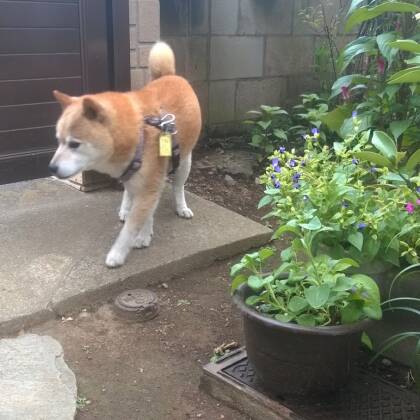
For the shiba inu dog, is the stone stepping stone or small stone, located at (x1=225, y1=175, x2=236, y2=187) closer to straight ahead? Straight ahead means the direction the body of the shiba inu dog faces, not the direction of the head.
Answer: the stone stepping stone

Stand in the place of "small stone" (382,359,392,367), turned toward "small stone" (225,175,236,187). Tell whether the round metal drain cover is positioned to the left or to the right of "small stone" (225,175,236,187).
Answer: left

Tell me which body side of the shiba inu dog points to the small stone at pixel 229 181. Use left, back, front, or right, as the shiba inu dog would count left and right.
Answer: back

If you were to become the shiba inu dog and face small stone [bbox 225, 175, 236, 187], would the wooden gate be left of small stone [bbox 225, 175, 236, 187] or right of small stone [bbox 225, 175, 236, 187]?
left

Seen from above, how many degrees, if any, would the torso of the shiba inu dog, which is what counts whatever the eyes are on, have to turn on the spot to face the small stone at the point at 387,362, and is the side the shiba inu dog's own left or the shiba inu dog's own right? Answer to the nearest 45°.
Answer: approximately 90° to the shiba inu dog's own left

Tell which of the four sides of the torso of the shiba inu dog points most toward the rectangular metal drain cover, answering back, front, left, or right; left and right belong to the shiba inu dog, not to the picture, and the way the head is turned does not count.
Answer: left

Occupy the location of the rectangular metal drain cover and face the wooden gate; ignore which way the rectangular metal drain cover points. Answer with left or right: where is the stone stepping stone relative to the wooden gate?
left

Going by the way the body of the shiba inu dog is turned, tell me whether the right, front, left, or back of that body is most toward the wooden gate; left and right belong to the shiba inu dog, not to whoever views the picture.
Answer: right

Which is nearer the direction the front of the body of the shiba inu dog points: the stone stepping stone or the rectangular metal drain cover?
the stone stepping stone

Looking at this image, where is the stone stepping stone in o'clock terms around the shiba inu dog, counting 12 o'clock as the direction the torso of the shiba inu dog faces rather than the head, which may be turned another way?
The stone stepping stone is roughly at 11 o'clock from the shiba inu dog.

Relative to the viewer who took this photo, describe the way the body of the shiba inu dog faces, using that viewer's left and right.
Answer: facing the viewer and to the left of the viewer
